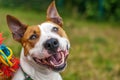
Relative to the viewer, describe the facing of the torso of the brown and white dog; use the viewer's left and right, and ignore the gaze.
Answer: facing the viewer and to the right of the viewer
